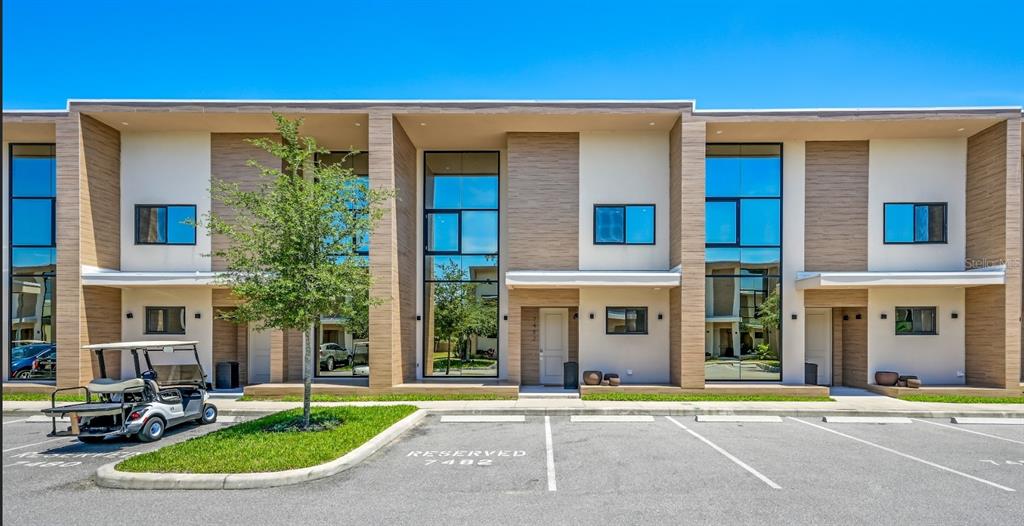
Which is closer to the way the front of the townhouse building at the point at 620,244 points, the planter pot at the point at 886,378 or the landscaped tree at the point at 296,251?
the landscaped tree

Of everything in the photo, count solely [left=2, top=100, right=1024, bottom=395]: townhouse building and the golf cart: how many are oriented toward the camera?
1

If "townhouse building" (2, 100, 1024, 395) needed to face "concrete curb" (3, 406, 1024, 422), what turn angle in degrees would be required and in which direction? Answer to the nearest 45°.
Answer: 0° — it already faces it

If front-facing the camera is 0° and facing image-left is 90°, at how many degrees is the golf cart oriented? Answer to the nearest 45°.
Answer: approximately 225°

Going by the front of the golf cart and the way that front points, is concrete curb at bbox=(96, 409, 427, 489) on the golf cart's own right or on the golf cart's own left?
on the golf cart's own right

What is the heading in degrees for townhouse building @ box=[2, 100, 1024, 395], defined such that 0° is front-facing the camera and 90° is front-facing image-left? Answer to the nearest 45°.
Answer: approximately 0°
